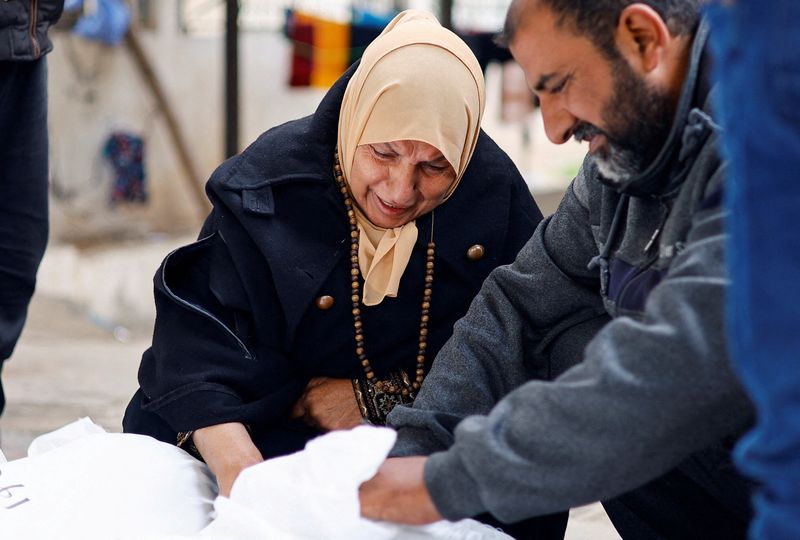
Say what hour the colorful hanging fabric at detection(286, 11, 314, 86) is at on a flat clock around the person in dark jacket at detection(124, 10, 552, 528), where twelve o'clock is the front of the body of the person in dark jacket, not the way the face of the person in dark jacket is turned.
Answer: The colorful hanging fabric is roughly at 6 o'clock from the person in dark jacket.

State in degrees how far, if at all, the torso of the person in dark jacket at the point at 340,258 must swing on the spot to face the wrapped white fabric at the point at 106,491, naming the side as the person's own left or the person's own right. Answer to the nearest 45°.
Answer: approximately 45° to the person's own right

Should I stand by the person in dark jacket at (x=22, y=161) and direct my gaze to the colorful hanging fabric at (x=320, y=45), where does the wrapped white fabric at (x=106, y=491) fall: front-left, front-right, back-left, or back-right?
back-right

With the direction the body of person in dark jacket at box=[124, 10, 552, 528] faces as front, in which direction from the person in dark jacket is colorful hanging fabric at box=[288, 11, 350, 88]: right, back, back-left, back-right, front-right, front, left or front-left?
back

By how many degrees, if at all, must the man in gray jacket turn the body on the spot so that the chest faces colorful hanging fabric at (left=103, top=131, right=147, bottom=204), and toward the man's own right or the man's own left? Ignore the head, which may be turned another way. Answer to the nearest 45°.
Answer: approximately 90° to the man's own right
